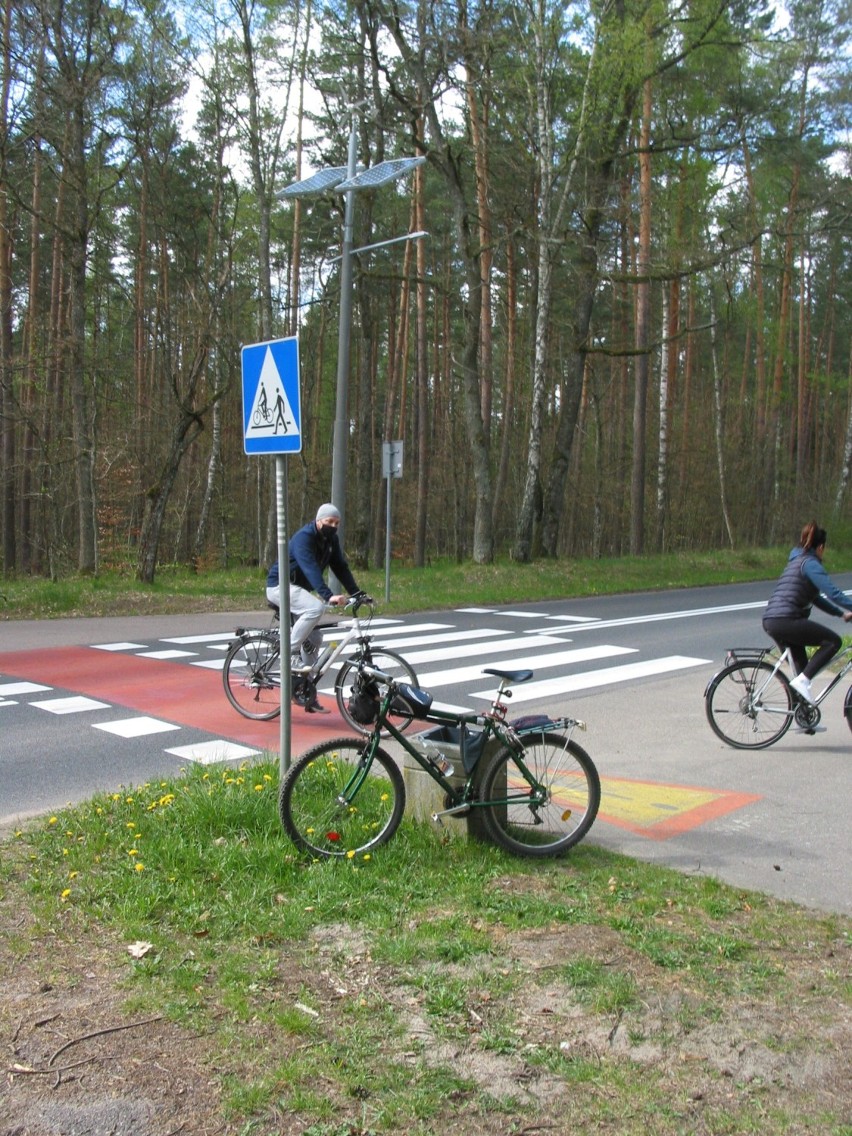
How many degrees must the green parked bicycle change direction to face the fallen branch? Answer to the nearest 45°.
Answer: approximately 45° to its left

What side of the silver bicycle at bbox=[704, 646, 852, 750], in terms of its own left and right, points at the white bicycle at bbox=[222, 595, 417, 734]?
back

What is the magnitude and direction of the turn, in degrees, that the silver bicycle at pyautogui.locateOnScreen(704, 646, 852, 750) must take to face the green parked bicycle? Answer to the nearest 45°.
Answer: approximately 90° to its right

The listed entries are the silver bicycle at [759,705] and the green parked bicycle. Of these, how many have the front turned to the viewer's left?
1

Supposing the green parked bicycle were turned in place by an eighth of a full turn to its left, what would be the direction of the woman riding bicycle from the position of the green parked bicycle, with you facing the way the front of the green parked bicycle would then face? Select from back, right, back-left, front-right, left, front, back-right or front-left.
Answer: back

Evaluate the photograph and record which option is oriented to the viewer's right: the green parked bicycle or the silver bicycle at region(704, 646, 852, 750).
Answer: the silver bicycle

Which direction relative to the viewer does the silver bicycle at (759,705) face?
to the viewer's right

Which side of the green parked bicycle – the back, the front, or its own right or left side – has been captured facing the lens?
left

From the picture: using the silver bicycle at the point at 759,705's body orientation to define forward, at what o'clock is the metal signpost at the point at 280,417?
The metal signpost is roughly at 4 o'clock from the silver bicycle.

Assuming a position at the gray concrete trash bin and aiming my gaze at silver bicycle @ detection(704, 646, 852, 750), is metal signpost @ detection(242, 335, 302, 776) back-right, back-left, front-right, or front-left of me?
back-left

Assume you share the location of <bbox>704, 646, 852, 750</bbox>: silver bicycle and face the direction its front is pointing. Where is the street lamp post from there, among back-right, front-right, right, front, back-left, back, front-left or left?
back-left

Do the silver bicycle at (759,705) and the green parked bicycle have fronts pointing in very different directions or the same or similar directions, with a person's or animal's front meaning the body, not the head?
very different directions
